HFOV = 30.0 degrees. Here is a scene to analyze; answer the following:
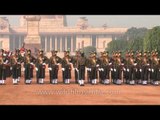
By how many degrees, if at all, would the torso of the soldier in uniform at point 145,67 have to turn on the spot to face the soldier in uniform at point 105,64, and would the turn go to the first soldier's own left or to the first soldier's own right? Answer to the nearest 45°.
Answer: approximately 90° to the first soldier's own right

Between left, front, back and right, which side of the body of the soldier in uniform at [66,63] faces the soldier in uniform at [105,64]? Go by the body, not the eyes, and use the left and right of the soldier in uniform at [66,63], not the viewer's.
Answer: left

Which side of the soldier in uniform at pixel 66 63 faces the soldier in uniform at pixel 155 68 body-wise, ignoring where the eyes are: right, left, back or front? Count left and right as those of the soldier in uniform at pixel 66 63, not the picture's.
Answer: left

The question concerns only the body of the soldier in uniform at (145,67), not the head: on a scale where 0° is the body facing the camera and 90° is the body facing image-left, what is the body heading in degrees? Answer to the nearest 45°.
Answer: approximately 0°

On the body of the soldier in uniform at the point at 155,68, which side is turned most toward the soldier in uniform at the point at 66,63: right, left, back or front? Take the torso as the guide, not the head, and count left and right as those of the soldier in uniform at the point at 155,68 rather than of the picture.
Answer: right

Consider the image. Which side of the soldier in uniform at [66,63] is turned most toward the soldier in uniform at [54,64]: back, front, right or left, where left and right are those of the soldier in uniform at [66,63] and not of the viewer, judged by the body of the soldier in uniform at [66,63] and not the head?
right
